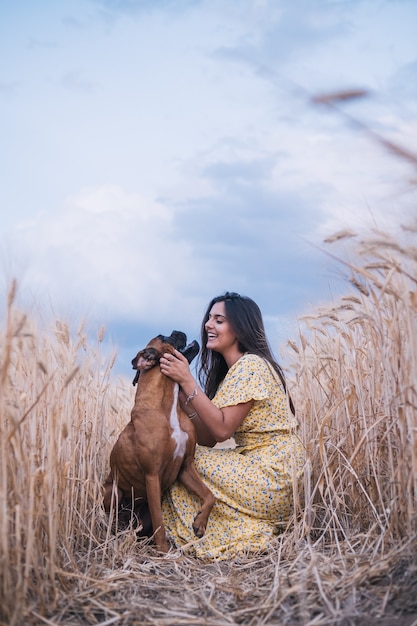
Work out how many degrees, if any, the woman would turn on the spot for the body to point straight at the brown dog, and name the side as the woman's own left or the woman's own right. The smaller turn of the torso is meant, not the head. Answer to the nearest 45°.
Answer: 0° — they already face it

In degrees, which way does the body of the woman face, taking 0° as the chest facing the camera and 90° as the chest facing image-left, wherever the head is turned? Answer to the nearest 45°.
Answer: approximately 90°
